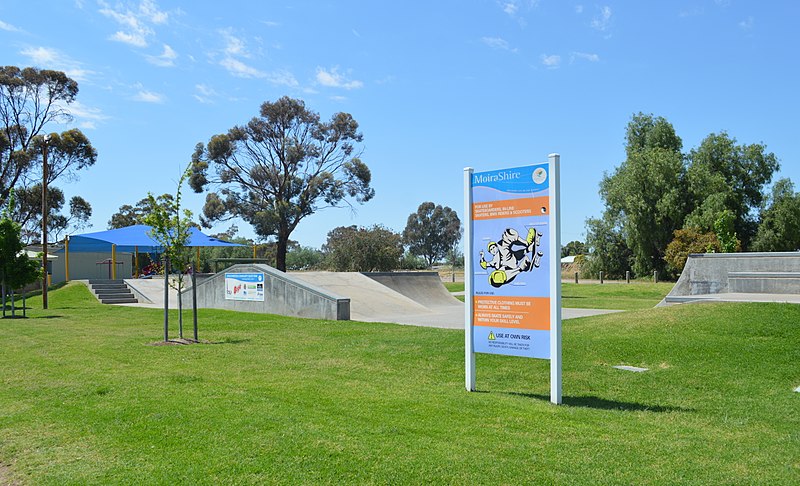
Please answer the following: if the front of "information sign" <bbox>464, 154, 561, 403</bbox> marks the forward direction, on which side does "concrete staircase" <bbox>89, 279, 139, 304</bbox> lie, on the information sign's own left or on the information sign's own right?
on the information sign's own right

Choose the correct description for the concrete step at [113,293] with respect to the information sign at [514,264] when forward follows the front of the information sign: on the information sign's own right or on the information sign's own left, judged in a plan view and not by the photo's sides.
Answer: on the information sign's own right

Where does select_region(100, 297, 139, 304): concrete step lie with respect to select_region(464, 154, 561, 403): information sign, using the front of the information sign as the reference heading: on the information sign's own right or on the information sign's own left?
on the information sign's own right

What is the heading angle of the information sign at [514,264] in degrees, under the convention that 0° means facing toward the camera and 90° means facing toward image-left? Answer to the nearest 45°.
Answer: approximately 45°
